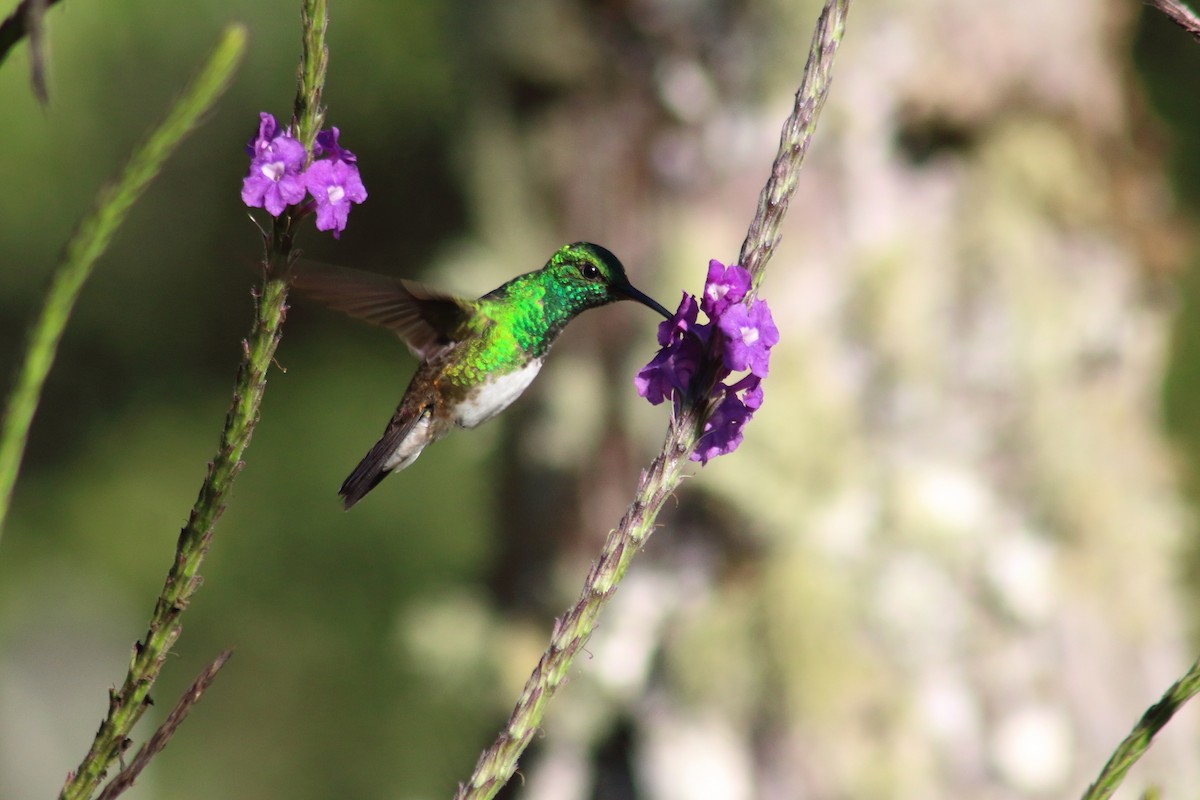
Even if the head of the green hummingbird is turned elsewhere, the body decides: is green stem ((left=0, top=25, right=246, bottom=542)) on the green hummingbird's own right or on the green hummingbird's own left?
on the green hummingbird's own right

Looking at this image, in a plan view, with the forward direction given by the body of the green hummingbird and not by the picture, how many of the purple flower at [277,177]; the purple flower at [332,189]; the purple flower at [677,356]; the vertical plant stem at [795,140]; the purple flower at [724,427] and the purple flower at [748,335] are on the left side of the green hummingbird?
0

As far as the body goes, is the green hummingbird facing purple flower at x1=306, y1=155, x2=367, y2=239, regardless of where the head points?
no

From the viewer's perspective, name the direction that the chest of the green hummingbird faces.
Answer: to the viewer's right
